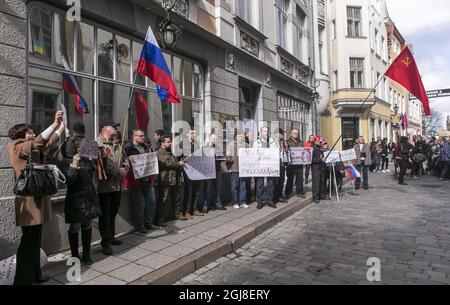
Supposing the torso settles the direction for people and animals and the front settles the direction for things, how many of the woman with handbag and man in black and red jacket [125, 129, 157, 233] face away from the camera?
0

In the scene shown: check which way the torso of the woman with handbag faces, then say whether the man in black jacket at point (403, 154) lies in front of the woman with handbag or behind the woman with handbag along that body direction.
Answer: in front

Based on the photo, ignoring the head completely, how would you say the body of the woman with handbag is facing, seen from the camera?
to the viewer's right

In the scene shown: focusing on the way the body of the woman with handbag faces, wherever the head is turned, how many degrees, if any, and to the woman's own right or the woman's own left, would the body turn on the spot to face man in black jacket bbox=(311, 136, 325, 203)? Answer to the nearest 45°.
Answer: approximately 45° to the woman's own left

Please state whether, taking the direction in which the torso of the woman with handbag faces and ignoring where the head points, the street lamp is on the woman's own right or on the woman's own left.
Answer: on the woman's own left

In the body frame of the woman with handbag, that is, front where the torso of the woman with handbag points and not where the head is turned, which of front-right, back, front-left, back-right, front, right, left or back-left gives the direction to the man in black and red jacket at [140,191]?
front-left

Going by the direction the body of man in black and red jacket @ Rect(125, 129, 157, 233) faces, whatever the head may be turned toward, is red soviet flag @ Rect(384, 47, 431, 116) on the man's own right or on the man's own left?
on the man's own left

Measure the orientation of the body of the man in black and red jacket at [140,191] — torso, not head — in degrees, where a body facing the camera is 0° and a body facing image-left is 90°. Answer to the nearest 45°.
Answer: approximately 315°

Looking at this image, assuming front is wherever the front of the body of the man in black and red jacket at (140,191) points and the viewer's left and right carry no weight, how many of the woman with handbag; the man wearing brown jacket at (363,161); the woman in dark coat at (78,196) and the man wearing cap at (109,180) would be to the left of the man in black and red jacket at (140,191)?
1

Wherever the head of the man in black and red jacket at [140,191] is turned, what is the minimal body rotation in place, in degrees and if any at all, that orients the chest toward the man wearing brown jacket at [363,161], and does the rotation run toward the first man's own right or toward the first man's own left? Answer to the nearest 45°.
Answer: approximately 90° to the first man's own left

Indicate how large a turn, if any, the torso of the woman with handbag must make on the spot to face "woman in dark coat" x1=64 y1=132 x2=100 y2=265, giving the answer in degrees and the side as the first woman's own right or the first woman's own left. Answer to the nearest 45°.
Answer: approximately 45° to the first woman's own left

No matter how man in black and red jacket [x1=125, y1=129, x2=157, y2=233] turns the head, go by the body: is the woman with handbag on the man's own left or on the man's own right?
on the man's own right
